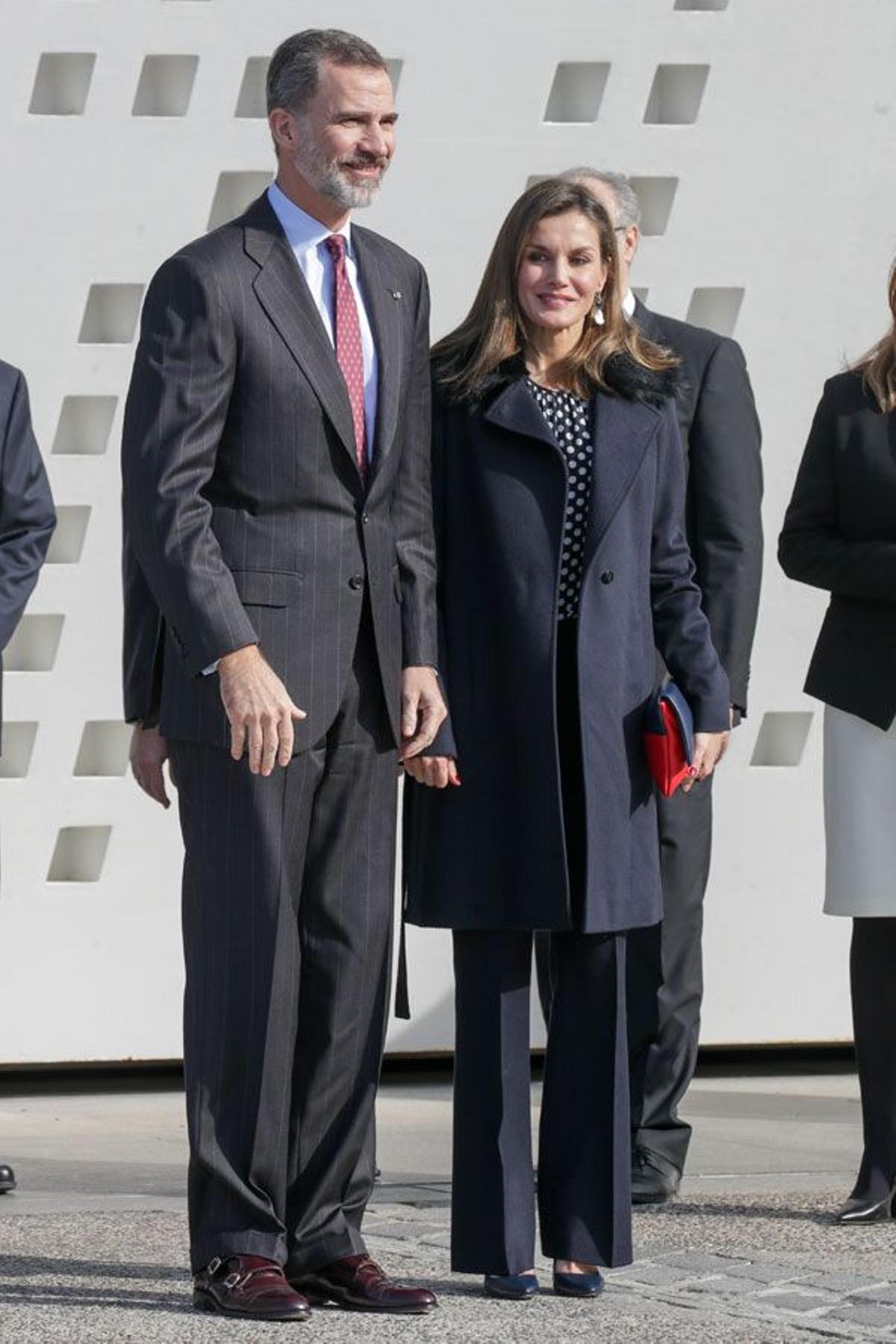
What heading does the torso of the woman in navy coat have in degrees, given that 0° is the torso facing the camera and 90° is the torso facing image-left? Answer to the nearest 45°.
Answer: approximately 0°

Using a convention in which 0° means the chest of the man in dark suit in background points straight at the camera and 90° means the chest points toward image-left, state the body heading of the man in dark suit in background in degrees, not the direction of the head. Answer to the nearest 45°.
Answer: approximately 45°

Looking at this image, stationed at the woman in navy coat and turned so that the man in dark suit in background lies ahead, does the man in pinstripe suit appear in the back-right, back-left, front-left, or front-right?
back-left

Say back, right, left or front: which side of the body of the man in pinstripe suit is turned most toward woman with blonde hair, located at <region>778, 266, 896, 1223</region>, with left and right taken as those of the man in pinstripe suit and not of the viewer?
left

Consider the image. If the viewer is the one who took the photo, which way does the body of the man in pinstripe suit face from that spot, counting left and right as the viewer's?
facing the viewer and to the right of the viewer

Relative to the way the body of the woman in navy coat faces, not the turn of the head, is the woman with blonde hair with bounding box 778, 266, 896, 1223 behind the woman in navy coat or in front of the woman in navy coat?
behind

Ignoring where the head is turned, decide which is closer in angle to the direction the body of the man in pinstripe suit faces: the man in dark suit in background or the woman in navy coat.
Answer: the woman in navy coat

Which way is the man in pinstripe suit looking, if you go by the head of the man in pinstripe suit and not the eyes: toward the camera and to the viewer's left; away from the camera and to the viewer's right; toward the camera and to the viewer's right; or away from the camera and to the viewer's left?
toward the camera and to the viewer's right

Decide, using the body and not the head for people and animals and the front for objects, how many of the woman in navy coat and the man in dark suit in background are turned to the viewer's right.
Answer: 0

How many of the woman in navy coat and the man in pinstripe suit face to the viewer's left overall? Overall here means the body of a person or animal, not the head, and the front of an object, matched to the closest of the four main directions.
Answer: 0
